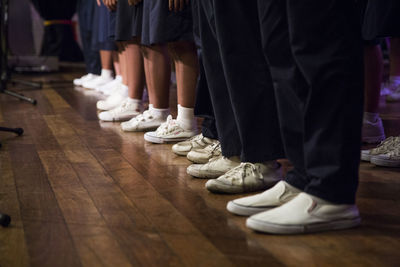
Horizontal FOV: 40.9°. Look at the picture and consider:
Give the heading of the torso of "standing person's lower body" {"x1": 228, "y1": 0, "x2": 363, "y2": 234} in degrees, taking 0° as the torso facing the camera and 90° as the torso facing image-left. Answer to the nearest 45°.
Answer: approximately 90°
